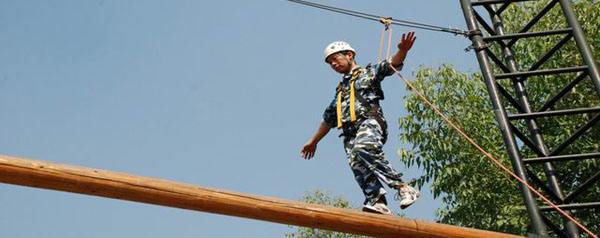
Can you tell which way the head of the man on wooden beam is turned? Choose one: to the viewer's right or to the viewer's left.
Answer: to the viewer's left

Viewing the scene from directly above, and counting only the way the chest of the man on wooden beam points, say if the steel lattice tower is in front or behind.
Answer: behind

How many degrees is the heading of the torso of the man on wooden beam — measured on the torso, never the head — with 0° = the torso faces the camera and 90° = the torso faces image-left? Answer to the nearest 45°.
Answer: approximately 45°
